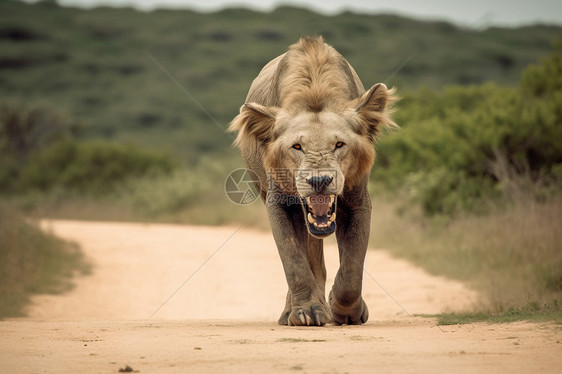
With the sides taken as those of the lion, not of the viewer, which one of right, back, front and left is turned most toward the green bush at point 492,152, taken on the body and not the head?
back

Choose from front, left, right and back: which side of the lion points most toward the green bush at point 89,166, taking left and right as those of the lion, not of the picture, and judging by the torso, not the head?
back

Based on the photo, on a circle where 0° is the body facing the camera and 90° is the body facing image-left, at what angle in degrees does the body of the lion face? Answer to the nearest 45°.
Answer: approximately 0°
